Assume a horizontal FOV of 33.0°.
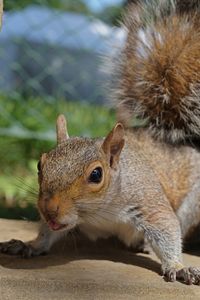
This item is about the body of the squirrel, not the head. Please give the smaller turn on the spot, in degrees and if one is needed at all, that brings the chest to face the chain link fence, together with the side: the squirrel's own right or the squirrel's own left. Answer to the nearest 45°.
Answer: approximately 135° to the squirrel's own right

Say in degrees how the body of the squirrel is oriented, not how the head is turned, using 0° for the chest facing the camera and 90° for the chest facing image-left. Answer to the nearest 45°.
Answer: approximately 45°
